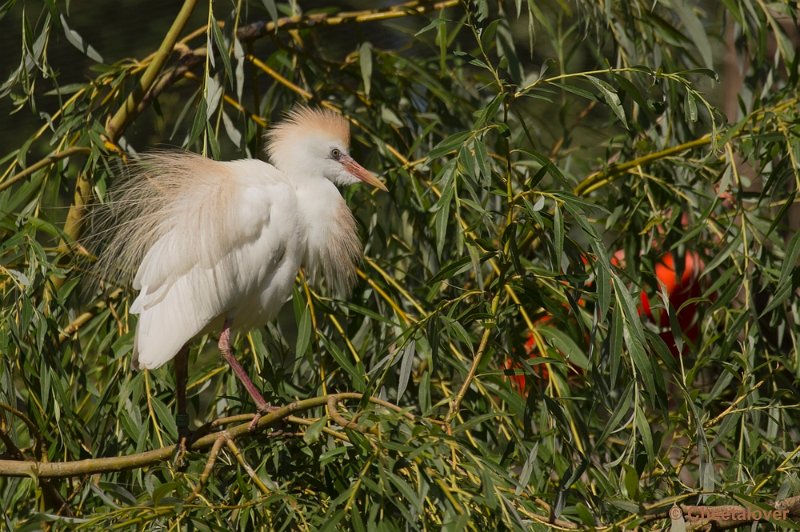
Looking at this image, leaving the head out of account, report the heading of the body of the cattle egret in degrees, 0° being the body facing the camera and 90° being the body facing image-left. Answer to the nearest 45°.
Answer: approximately 270°
